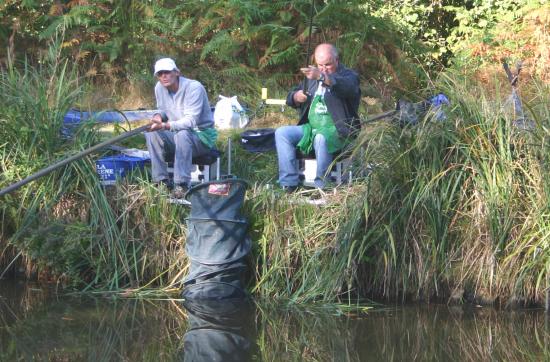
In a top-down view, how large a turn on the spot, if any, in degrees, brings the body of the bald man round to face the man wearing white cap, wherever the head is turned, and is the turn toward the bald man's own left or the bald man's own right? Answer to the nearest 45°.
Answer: approximately 45° to the bald man's own right

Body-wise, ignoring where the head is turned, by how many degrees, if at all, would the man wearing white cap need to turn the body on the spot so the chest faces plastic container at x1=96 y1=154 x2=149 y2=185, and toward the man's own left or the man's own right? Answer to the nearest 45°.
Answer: approximately 45° to the man's own right

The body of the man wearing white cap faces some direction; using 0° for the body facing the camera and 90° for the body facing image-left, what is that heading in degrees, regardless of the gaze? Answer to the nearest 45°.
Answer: approximately 45°

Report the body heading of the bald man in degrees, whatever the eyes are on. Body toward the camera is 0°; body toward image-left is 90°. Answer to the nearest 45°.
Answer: approximately 45°

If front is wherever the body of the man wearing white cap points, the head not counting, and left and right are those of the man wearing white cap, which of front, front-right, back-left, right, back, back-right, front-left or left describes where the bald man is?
back-left

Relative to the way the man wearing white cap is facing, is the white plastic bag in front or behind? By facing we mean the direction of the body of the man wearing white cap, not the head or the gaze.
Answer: behind

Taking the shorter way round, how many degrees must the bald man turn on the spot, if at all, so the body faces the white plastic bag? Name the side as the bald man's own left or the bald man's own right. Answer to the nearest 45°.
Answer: approximately 90° to the bald man's own right
